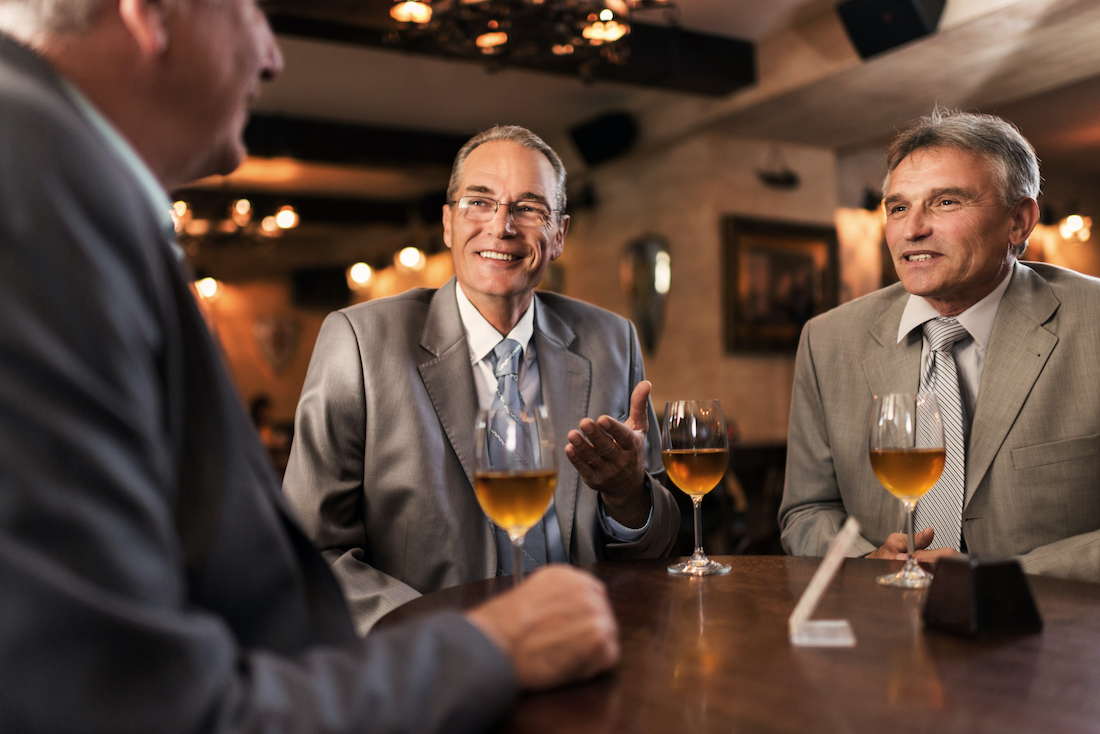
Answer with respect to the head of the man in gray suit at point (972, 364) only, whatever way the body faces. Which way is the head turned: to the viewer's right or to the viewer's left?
to the viewer's left

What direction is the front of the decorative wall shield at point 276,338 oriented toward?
toward the camera

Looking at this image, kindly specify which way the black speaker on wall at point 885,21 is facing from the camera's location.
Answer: facing the viewer and to the left of the viewer

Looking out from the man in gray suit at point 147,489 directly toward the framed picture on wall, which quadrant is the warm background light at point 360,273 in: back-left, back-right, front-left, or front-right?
front-left

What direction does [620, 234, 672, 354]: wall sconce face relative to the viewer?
toward the camera

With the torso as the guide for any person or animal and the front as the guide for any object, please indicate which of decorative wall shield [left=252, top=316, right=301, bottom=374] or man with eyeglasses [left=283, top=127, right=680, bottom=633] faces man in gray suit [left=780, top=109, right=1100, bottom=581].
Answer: the decorative wall shield

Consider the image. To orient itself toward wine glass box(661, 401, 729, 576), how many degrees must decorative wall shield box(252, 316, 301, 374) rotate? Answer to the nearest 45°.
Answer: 0° — it already faces it

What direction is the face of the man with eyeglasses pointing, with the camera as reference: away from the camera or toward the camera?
toward the camera

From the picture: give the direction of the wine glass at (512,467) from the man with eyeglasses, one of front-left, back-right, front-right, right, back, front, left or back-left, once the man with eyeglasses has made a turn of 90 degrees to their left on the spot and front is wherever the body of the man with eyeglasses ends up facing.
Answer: right

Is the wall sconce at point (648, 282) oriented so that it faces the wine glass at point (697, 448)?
yes

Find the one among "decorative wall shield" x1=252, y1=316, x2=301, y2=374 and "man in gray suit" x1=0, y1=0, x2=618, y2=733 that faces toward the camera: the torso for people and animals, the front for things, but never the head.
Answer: the decorative wall shield

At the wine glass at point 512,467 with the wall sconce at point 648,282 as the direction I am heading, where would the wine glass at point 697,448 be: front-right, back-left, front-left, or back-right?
front-right

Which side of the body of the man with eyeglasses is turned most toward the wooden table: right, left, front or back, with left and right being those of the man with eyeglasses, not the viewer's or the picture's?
front

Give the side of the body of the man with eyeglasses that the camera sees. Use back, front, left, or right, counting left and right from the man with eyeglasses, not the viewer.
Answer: front

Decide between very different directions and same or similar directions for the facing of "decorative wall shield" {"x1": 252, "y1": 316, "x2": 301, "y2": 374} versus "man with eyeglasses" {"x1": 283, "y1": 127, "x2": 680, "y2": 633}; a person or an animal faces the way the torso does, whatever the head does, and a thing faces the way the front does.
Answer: same or similar directions

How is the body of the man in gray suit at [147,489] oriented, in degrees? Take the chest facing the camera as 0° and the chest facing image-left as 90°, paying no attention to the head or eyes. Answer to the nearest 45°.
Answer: approximately 270°

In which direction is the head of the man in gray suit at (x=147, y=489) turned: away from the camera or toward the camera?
away from the camera
